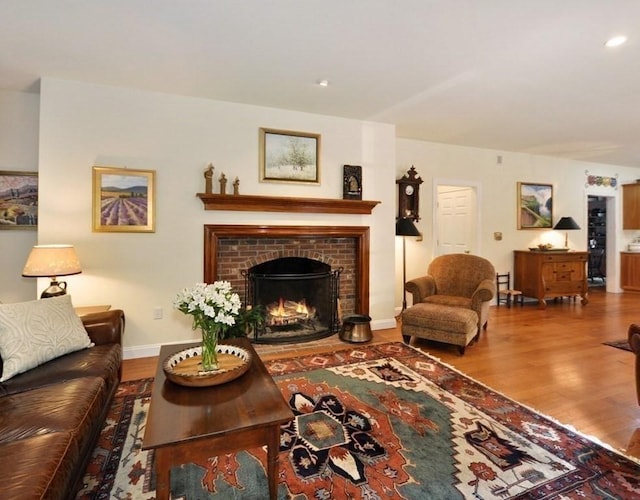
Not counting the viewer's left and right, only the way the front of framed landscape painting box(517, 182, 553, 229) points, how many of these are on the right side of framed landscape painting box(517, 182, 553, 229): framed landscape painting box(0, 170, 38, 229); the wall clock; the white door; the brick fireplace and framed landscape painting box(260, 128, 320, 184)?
5

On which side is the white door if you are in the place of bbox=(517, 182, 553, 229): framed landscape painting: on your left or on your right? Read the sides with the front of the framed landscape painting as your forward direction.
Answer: on your right

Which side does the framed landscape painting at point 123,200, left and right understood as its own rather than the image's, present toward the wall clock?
left

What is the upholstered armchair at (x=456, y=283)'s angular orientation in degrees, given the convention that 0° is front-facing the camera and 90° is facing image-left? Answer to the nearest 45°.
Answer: approximately 45°

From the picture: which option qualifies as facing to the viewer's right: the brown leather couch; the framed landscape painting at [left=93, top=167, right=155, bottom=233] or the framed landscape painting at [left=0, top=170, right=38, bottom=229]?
the brown leather couch

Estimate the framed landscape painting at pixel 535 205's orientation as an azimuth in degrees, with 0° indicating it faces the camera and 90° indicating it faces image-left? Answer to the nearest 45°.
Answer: approximately 315°

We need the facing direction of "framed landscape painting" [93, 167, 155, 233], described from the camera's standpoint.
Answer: facing the viewer

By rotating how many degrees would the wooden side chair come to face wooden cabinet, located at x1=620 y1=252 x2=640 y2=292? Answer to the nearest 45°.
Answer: approximately 90° to its left

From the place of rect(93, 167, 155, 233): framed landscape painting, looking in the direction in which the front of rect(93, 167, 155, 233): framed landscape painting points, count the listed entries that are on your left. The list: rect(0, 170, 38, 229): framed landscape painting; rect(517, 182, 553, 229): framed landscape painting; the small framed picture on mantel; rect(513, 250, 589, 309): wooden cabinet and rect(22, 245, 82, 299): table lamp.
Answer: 3

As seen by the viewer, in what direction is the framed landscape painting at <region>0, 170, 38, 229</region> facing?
toward the camera

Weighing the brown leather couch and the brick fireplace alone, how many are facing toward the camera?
1

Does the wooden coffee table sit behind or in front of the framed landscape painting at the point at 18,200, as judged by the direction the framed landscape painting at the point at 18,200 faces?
in front

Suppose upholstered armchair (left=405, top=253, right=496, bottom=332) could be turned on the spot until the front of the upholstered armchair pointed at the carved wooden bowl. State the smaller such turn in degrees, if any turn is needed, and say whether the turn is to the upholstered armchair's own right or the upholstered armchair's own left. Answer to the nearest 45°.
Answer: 0° — it already faces it

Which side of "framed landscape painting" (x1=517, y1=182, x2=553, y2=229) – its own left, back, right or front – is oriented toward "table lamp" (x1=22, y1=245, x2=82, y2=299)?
right

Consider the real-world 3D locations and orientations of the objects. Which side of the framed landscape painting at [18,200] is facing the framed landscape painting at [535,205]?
left
